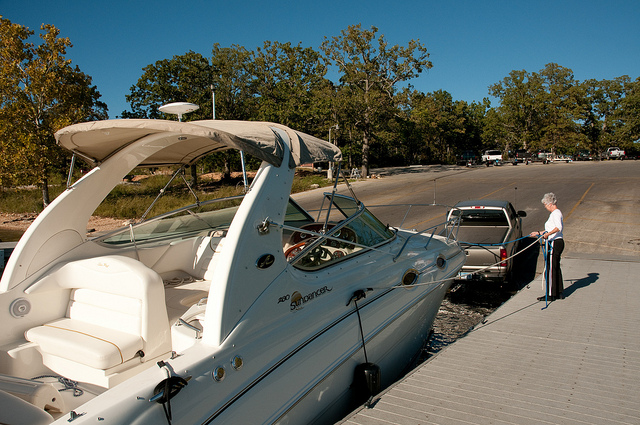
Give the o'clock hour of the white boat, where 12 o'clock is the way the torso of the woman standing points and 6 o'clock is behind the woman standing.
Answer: The white boat is roughly at 10 o'clock from the woman standing.

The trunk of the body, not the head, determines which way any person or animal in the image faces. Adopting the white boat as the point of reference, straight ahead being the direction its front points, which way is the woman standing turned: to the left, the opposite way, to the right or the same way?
to the left

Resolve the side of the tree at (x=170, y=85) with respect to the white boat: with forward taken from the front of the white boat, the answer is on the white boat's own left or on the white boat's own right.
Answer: on the white boat's own left

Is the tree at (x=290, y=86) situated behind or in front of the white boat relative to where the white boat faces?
in front

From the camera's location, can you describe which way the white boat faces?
facing away from the viewer and to the right of the viewer

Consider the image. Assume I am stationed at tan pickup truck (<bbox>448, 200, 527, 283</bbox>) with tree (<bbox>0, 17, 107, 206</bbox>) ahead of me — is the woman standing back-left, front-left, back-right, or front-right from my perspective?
back-left

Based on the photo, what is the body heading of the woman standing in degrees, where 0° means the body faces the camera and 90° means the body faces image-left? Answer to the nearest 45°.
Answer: approximately 90°

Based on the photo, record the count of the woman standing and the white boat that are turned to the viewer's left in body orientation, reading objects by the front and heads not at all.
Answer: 1

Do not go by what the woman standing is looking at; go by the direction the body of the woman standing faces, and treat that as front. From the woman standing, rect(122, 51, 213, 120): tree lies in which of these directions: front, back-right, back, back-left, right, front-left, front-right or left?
front-right
